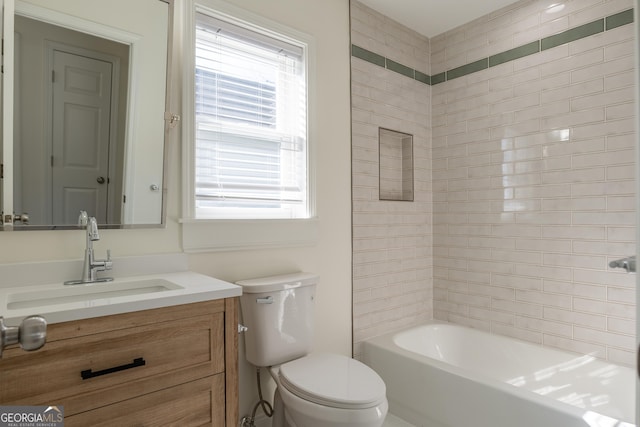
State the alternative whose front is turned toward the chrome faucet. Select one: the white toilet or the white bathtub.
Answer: the white bathtub

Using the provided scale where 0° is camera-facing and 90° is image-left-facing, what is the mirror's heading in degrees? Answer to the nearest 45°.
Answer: approximately 0°

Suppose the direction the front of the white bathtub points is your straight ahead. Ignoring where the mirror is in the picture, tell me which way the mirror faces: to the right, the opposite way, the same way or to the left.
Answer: to the left

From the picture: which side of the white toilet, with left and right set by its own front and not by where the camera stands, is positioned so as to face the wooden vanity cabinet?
right

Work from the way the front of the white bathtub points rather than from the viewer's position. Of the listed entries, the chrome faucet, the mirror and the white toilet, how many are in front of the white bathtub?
3

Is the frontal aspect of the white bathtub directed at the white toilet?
yes

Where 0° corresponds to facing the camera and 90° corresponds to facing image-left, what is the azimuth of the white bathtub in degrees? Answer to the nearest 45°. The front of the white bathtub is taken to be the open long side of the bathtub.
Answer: approximately 45°

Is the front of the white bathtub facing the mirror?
yes
